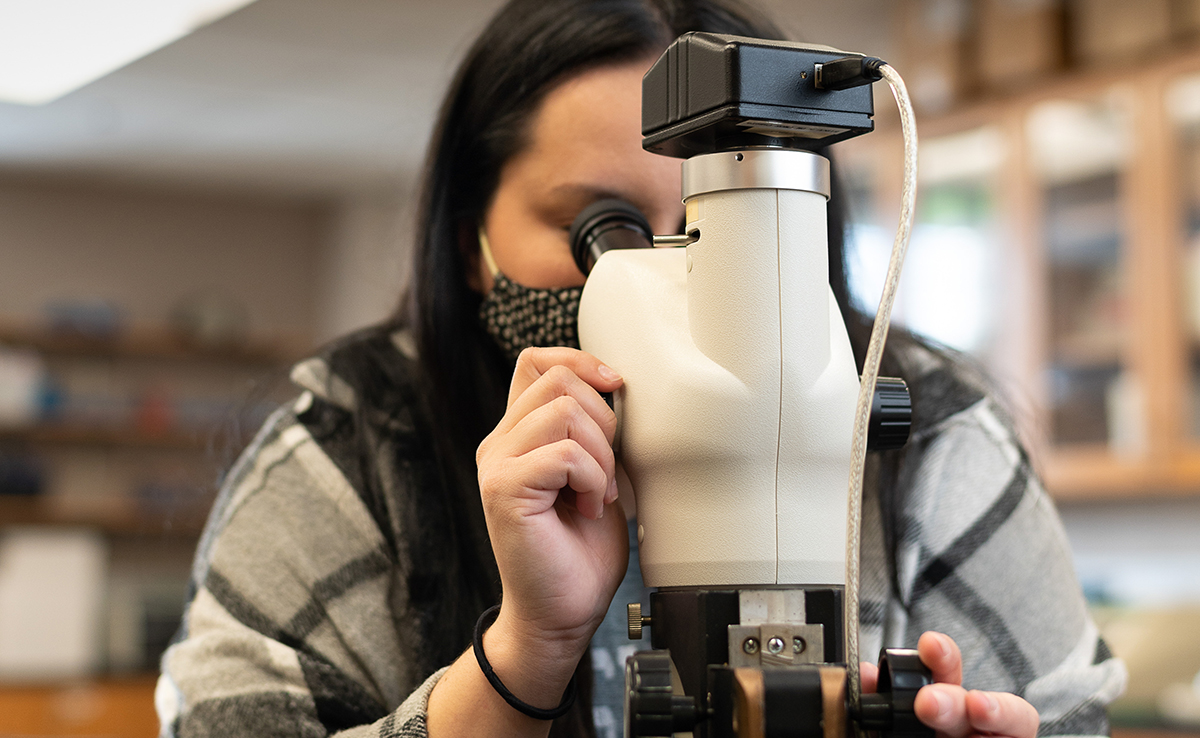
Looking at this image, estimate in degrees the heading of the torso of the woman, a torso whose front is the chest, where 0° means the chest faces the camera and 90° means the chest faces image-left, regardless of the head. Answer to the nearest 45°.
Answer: approximately 0°

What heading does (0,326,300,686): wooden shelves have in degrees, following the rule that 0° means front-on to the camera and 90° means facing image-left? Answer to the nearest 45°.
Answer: approximately 0°

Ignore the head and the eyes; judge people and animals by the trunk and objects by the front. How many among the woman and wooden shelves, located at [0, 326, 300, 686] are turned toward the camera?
2

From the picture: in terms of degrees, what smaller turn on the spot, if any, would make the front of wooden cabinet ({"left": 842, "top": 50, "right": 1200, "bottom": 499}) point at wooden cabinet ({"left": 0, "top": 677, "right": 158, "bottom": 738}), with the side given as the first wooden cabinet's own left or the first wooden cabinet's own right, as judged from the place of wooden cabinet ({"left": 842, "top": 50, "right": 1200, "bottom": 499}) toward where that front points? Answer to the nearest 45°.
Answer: approximately 45° to the first wooden cabinet's own right

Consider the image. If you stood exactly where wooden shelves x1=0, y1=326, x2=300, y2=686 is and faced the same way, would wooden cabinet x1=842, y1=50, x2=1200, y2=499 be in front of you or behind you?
in front

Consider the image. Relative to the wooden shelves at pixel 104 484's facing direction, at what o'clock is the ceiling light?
The ceiling light is roughly at 12 o'clock from the wooden shelves.
